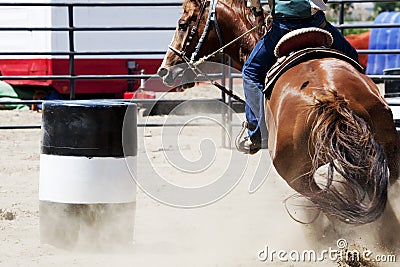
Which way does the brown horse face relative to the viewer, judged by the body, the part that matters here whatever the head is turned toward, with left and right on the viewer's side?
facing away from the viewer and to the left of the viewer

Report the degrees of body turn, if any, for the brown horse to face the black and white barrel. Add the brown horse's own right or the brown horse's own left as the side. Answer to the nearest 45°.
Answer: approximately 45° to the brown horse's own left

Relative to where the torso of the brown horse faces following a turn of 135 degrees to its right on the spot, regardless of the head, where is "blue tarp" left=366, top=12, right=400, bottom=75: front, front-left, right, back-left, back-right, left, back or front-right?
left
